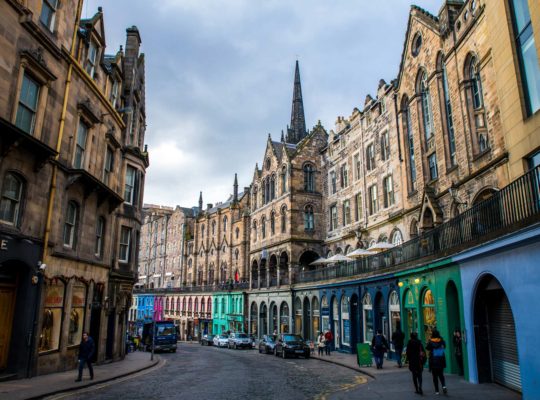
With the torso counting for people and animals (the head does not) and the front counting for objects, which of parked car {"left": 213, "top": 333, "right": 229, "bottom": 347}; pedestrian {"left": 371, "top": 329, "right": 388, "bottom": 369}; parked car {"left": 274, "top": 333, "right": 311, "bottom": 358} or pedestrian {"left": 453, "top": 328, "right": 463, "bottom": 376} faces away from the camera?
pedestrian {"left": 371, "top": 329, "right": 388, "bottom": 369}

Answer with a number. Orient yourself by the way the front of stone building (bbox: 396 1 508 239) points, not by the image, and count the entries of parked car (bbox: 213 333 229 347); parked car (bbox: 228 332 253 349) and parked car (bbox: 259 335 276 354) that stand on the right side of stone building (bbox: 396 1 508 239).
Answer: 3

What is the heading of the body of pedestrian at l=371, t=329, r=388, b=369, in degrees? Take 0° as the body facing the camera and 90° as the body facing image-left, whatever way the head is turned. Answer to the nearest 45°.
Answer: approximately 180°

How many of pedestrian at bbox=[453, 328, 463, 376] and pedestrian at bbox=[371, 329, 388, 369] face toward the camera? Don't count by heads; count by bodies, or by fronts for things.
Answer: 1

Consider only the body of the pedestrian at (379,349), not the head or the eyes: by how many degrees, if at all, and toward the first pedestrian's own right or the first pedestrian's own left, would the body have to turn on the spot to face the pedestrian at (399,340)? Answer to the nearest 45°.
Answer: approximately 90° to the first pedestrian's own right

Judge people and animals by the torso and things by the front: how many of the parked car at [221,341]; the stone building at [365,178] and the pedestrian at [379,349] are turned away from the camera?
1

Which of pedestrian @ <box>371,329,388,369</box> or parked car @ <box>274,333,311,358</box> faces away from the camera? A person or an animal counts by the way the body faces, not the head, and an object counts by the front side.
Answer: the pedestrian

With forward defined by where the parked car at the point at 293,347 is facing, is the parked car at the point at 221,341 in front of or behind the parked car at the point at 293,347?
behind

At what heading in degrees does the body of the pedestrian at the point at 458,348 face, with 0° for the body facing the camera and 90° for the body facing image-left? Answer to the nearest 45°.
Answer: approximately 0°

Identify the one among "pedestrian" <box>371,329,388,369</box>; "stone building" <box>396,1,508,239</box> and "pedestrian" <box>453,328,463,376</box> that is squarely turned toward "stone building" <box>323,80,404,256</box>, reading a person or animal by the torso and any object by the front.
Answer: "pedestrian" <box>371,329,388,369</box>

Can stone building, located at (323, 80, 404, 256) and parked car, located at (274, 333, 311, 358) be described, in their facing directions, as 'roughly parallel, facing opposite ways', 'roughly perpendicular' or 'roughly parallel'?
roughly perpendicular

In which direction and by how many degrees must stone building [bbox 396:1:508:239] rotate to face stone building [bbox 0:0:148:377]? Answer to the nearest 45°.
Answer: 0° — it already faces it
